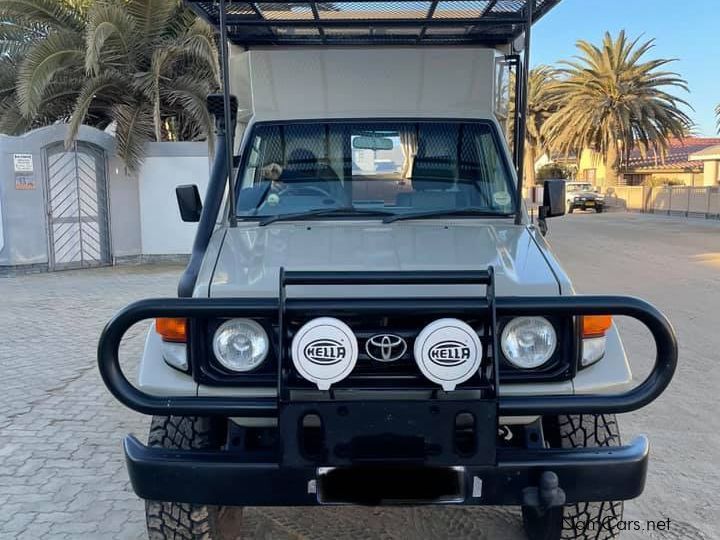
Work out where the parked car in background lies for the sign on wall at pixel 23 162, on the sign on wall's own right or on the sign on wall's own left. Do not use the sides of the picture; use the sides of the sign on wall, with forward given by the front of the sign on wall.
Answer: on the sign on wall's own left

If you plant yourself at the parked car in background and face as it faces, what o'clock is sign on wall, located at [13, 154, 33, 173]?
The sign on wall is roughly at 2 o'clock from the parked car in background.

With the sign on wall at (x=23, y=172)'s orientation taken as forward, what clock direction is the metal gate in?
The metal gate is roughly at 8 o'clock from the sign on wall.

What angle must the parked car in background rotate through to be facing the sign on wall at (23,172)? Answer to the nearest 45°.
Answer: approximately 45° to its right

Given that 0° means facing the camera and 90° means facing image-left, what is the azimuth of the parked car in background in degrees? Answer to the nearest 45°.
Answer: approximately 315°

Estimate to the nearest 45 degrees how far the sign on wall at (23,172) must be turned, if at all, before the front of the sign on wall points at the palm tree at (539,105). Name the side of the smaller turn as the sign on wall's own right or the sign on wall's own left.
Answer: approximately 135° to the sign on wall's own left

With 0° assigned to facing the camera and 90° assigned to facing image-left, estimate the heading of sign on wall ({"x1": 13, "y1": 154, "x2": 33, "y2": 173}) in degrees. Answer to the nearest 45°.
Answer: approximately 0°
